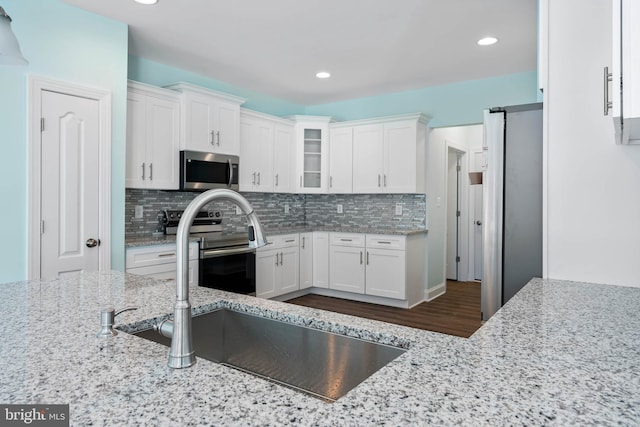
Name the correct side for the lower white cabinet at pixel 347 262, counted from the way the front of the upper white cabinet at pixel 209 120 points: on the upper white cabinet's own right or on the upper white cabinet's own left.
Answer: on the upper white cabinet's own left

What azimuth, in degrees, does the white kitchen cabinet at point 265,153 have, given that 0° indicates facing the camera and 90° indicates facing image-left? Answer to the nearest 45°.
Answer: approximately 315°

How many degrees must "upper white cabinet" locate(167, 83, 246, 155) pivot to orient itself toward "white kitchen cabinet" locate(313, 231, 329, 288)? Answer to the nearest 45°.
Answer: approximately 90° to its left

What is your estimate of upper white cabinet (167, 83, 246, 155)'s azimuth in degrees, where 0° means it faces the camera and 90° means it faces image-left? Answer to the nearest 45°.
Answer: approximately 315°

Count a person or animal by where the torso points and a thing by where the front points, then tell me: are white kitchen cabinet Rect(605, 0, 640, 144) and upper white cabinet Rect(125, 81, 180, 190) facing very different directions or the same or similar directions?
very different directions

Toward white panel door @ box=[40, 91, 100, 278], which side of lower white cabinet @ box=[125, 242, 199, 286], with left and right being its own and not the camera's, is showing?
right
